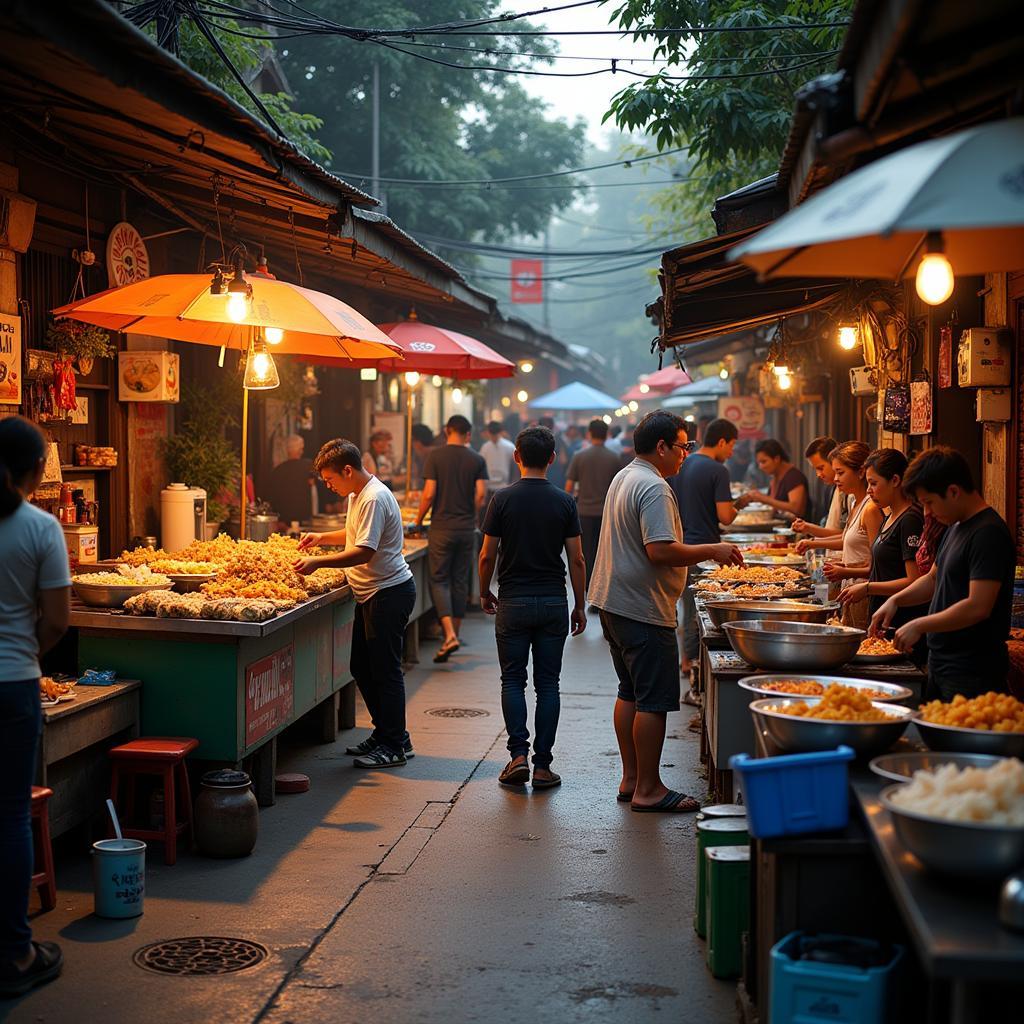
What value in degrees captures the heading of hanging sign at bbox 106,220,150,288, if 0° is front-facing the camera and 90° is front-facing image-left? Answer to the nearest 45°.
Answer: approximately 315°

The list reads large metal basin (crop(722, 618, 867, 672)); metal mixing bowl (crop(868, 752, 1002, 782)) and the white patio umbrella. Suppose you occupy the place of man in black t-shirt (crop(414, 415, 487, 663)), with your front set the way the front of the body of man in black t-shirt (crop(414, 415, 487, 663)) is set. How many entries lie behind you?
3

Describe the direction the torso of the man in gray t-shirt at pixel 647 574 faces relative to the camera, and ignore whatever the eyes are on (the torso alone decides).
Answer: to the viewer's right

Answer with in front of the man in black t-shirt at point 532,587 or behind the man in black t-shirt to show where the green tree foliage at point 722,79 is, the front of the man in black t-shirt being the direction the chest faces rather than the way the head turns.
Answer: in front

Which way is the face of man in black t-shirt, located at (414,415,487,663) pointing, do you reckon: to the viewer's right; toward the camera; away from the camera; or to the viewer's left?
away from the camera

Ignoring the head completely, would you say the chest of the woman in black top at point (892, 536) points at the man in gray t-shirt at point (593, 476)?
no

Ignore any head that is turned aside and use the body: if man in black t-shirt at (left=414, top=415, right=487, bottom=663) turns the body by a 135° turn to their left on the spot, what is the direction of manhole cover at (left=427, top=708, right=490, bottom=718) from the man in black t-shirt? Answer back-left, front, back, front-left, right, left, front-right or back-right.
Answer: front-left

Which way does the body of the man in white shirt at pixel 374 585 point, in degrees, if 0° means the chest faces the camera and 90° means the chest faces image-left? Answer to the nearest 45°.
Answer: approximately 90°

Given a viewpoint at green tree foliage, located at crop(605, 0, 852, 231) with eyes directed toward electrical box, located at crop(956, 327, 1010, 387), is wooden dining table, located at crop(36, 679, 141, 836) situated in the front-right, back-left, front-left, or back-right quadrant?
front-right

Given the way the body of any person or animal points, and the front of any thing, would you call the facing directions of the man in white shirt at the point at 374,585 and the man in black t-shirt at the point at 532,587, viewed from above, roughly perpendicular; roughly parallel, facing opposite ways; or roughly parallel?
roughly perpendicular

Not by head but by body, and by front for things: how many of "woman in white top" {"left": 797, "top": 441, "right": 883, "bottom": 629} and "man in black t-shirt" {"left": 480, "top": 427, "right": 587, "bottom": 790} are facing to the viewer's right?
0

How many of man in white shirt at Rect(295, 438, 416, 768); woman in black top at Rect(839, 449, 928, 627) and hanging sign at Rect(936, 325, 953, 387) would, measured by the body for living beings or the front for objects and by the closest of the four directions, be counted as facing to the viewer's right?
0

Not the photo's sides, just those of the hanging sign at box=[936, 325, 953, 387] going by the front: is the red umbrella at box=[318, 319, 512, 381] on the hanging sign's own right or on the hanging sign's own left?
on the hanging sign's own right

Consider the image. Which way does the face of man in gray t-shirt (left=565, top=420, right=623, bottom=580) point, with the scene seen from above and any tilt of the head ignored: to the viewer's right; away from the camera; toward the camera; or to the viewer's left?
away from the camera

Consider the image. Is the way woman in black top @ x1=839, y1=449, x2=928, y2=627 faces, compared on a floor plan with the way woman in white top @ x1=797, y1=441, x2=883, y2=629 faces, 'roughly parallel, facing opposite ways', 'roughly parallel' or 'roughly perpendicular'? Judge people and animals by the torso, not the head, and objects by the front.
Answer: roughly parallel

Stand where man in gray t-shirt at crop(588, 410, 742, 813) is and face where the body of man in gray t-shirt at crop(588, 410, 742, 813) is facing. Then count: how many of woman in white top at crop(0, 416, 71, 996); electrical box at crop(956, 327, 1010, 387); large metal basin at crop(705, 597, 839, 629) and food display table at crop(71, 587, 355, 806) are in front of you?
2

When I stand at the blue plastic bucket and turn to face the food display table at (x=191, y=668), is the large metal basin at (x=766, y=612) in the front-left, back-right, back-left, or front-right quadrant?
front-right

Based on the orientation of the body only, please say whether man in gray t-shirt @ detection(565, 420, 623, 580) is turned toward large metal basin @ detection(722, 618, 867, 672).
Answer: no

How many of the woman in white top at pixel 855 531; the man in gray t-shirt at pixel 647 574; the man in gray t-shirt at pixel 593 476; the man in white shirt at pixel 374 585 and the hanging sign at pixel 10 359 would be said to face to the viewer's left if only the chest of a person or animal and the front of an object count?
2
